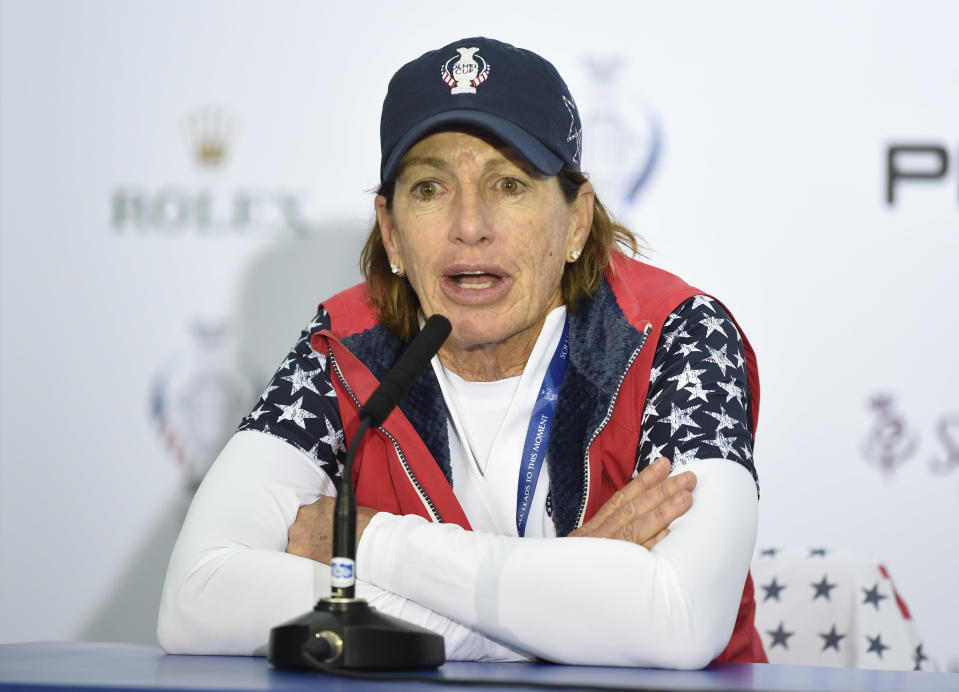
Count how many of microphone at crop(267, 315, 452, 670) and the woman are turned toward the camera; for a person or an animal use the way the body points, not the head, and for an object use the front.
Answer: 1

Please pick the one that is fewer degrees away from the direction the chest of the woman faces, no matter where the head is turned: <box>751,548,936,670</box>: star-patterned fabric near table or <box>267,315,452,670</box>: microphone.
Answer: the microphone

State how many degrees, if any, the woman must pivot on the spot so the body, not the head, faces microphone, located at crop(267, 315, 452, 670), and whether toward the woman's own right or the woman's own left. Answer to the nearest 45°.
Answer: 0° — they already face it

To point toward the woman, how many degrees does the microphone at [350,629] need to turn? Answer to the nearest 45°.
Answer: approximately 45° to its left

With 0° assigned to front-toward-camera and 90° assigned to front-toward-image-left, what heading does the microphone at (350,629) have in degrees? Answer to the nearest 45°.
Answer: approximately 225°

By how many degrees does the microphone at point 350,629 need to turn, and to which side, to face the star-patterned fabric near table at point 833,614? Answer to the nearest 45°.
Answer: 0° — it already faces it

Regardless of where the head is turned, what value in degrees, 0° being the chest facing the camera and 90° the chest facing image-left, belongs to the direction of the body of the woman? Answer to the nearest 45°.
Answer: approximately 0°
